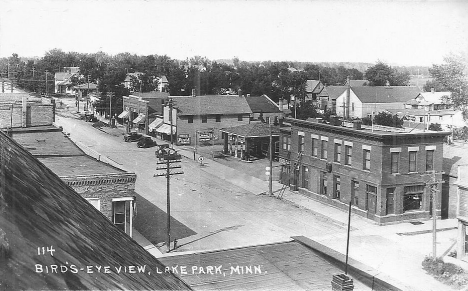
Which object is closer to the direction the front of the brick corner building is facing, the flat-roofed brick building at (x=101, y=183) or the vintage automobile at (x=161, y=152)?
the flat-roofed brick building

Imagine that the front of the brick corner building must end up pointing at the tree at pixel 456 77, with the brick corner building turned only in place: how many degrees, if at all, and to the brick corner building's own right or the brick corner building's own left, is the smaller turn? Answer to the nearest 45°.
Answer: approximately 180°

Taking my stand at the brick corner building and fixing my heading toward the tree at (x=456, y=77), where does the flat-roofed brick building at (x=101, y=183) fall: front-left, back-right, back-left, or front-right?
back-left

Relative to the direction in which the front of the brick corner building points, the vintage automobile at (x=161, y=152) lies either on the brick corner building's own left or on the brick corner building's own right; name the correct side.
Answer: on the brick corner building's own right
